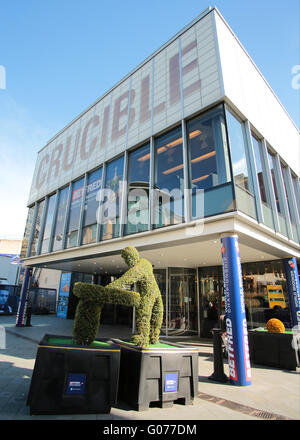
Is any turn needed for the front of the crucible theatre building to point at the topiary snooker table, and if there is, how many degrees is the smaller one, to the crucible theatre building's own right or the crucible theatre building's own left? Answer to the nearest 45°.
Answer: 0° — it already faces it

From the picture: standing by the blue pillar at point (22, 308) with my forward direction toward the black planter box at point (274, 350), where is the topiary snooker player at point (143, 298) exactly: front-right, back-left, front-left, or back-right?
front-right

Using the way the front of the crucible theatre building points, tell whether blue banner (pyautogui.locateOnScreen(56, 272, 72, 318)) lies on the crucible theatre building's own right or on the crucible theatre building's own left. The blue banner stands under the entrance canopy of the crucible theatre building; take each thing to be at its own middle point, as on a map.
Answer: on the crucible theatre building's own right

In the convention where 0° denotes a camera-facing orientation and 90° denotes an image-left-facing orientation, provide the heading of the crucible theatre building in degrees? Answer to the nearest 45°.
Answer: approximately 45°

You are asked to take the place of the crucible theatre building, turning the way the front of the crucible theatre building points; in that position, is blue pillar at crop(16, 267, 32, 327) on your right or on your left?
on your right
